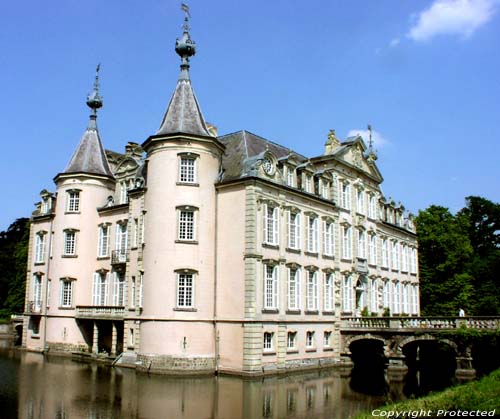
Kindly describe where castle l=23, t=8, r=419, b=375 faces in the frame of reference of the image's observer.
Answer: facing the viewer and to the right of the viewer

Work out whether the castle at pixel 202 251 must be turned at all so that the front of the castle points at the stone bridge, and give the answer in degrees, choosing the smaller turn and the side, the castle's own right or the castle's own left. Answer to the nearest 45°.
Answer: approximately 45° to the castle's own left
